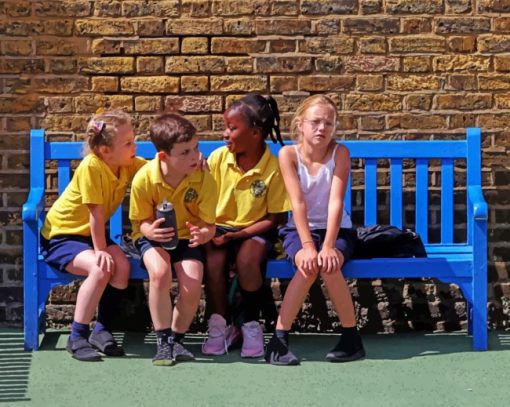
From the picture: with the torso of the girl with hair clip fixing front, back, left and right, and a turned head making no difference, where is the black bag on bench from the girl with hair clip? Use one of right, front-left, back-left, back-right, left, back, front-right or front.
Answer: front-left

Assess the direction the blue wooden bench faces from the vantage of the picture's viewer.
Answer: facing the viewer

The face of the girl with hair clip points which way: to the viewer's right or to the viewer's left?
to the viewer's right

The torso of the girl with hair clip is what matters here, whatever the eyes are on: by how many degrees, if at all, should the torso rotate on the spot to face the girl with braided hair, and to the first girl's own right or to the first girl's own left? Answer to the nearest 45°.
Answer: approximately 45° to the first girl's own left
